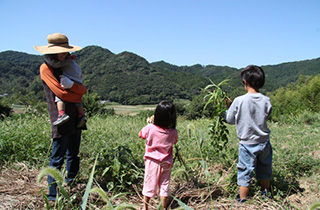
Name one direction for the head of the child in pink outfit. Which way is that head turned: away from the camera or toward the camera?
away from the camera

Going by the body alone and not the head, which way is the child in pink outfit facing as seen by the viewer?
away from the camera

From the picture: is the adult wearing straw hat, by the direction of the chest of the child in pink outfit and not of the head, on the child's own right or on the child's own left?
on the child's own left
